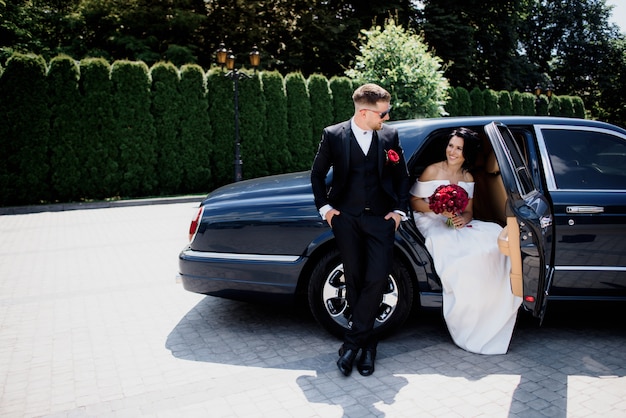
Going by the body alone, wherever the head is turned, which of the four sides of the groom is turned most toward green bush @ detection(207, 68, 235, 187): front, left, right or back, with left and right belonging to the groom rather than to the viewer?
back

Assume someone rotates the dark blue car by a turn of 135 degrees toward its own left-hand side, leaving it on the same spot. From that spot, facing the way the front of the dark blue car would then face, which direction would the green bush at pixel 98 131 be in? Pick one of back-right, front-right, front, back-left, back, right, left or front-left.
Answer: front

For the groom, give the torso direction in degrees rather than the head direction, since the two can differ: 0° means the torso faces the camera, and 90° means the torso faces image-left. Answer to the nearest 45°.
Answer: approximately 0°

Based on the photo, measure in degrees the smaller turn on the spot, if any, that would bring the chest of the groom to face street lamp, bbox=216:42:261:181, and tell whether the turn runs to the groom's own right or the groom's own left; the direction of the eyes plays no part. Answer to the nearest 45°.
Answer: approximately 180°

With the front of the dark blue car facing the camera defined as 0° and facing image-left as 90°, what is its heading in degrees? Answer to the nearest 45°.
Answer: approximately 270°

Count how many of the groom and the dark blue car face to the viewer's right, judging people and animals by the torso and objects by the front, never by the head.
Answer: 1

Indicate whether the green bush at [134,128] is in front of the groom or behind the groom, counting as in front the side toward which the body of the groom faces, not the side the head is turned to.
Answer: behind

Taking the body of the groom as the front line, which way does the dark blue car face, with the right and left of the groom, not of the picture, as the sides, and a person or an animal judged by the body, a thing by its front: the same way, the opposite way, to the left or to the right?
to the left

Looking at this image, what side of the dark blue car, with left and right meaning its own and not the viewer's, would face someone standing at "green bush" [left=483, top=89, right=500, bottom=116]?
left

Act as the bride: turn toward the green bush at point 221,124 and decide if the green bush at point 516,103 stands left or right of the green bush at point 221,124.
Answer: right
